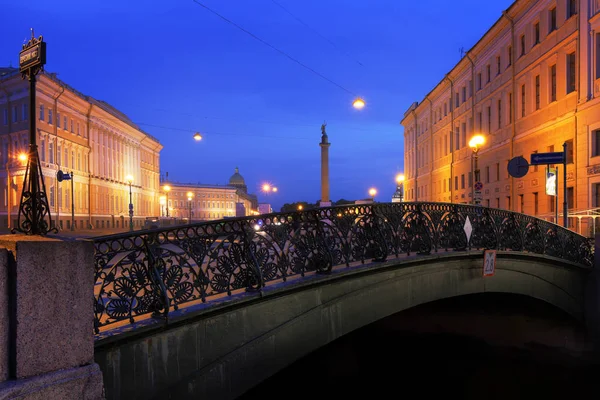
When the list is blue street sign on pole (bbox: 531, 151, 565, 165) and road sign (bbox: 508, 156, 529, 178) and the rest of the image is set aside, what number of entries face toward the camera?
2

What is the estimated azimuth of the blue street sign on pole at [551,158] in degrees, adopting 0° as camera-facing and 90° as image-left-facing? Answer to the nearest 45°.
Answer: approximately 0°

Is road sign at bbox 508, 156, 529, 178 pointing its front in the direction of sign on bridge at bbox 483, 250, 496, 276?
yes

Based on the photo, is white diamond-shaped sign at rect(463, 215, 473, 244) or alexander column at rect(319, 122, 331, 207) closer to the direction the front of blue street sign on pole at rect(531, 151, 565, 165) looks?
the white diamond-shaped sign

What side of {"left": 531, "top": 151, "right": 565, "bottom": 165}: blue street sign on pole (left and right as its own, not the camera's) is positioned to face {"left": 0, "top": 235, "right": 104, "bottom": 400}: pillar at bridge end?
front

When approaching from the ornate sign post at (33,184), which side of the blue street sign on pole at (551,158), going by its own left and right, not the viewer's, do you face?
front

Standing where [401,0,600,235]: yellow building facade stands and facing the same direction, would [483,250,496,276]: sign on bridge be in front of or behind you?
in front

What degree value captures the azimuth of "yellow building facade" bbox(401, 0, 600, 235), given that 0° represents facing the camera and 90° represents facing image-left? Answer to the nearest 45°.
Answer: approximately 45°
